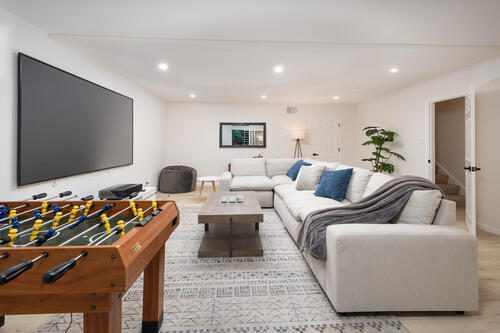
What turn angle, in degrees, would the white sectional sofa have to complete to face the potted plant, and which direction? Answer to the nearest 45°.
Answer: approximately 90° to its right

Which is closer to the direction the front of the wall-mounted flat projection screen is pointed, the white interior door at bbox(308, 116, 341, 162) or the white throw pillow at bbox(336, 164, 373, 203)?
the white throw pillow

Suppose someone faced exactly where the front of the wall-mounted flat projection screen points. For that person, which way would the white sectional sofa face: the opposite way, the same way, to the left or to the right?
the opposite way

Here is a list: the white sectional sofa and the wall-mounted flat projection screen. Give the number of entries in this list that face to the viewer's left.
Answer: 1

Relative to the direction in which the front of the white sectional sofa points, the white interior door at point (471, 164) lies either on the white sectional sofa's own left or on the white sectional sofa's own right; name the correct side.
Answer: on the white sectional sofa's own right

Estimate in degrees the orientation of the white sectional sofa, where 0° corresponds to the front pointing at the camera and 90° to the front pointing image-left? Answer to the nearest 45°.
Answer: approximately 90°

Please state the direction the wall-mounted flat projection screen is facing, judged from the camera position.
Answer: facing the viewer and to the right of the viewer
